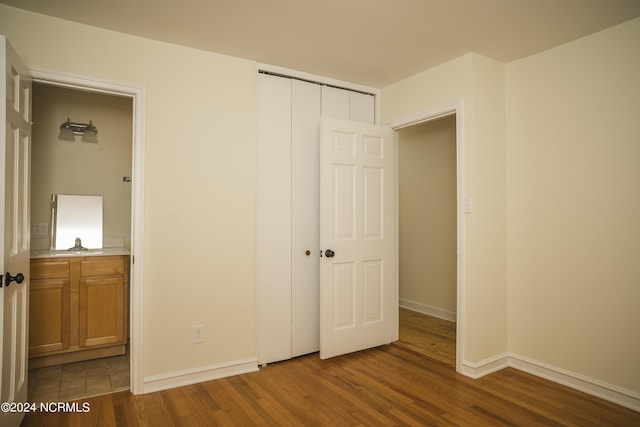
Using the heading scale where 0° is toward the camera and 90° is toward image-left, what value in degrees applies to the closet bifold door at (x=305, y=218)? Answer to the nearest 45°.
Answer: approximately 315°

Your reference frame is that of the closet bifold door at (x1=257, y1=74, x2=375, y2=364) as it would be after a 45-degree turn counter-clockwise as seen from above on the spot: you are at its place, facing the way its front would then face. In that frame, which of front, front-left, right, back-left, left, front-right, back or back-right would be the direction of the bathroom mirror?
back

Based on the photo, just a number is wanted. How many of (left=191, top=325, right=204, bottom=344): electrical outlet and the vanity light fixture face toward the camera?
2

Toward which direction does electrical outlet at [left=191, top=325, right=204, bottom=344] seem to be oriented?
toward the camera

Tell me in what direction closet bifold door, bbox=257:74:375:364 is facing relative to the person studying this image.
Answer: facing the viewer and to the right of the viewer

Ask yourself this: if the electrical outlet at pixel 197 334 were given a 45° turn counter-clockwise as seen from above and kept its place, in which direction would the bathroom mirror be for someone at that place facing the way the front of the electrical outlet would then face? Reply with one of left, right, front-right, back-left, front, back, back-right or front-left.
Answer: back

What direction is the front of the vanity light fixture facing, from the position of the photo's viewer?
facing the viewer

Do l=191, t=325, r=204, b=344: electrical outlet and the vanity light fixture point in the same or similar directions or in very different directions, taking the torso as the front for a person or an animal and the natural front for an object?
same or similar directions

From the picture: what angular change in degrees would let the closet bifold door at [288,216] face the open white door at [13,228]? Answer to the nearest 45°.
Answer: approximately 90° to its right
